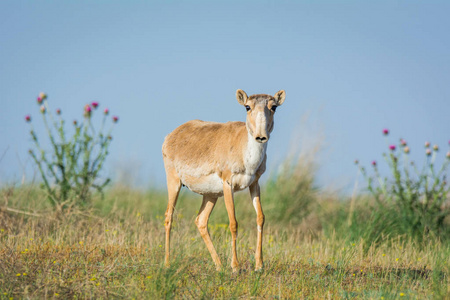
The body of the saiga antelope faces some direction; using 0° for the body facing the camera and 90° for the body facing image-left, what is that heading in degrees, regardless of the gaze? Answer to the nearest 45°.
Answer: approximately 315°
